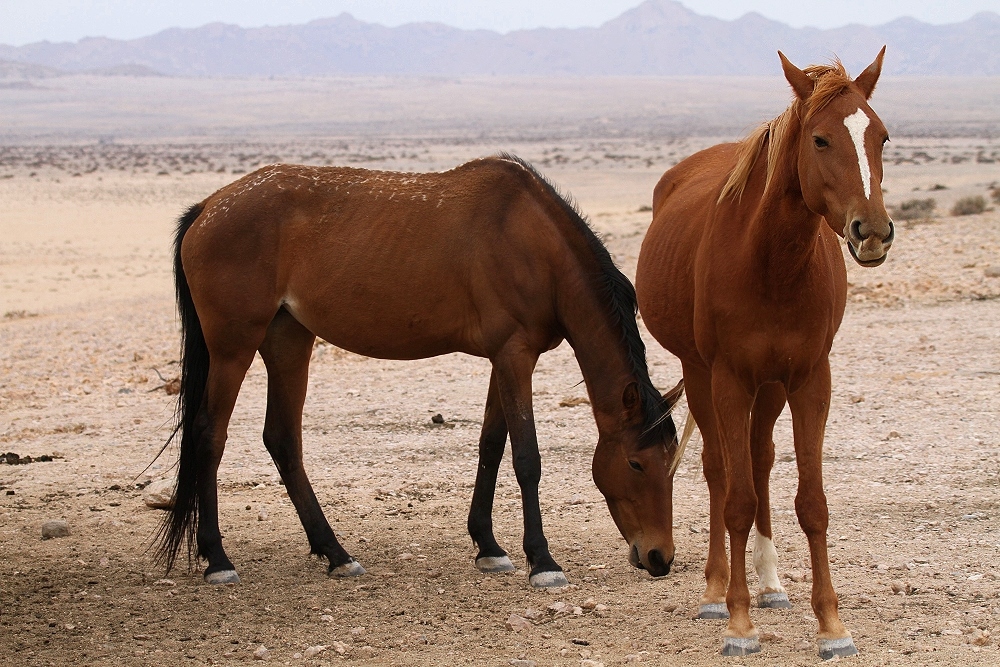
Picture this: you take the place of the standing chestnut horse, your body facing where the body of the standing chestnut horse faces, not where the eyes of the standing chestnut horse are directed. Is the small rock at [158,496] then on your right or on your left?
on your right

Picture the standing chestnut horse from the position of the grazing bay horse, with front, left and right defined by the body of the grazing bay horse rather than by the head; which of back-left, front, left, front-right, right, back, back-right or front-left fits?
front-right

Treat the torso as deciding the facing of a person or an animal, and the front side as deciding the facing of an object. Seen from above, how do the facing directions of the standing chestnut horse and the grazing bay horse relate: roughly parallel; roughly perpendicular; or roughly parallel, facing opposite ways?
roughly perpendicular

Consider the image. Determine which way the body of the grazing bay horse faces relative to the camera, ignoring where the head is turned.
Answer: to the viewer's right

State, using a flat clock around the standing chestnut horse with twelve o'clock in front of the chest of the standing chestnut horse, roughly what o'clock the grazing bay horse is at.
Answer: The grazing bay horse is roughly at 4 o'clock from the standing chestnut horse.

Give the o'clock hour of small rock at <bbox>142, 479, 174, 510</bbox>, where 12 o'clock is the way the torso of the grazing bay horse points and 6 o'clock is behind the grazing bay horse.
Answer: The small rock is roughly at 7 o'clock from the grazing bay horse.

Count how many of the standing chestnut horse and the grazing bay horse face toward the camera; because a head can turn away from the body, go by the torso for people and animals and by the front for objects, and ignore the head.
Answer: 1

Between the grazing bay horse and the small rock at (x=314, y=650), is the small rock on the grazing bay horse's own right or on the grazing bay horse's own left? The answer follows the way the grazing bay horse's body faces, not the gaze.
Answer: on the grazing bay horse's own right

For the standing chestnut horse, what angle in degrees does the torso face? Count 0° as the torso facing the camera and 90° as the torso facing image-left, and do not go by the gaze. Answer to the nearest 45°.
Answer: approximately 0°

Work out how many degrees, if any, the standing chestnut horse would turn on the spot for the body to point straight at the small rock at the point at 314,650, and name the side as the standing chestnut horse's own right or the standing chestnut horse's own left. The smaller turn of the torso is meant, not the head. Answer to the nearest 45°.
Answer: approximately 90° to the standing chestnut horse's own right
